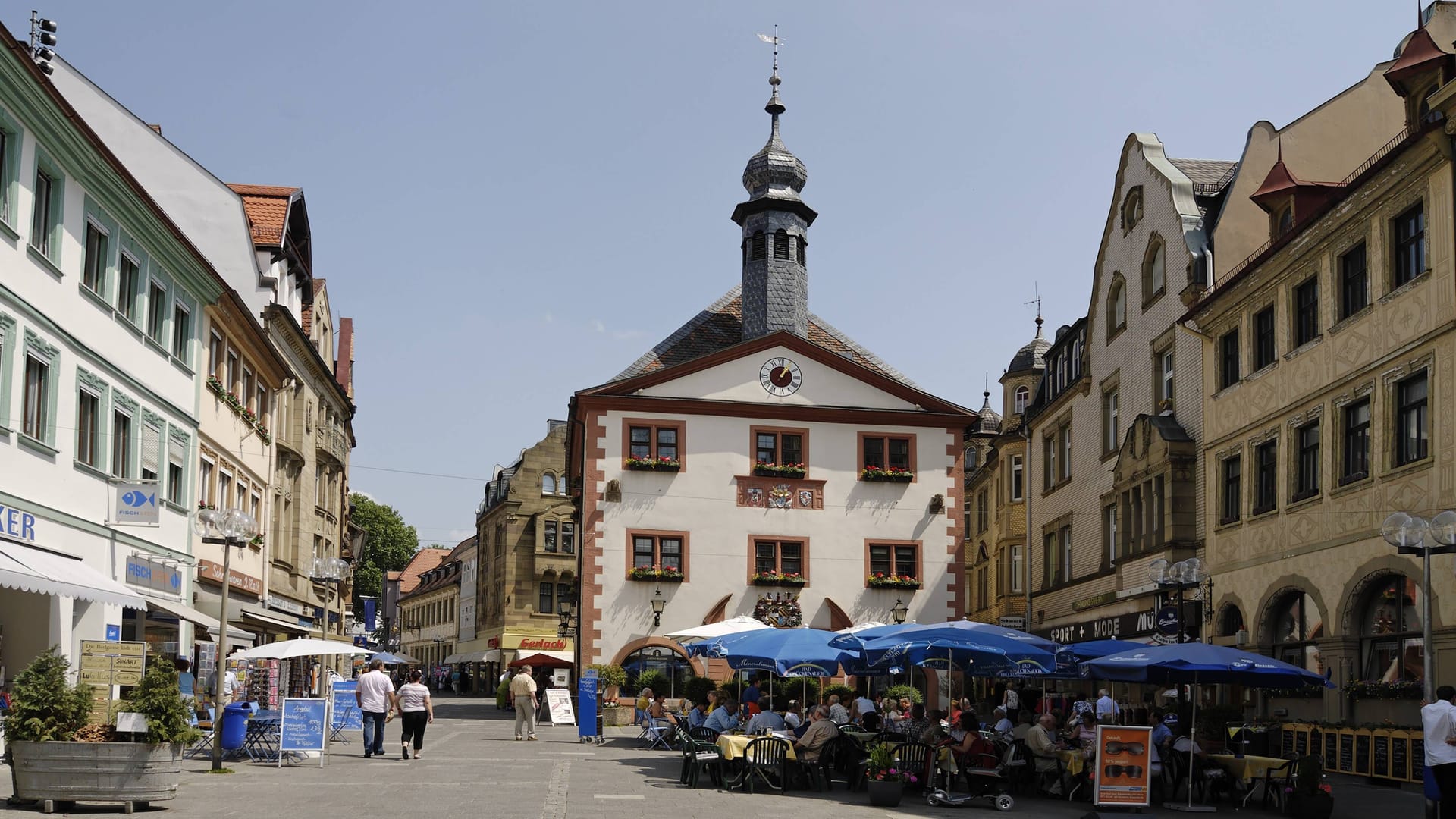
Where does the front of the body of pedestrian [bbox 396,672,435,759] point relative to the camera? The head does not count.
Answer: away from the camera

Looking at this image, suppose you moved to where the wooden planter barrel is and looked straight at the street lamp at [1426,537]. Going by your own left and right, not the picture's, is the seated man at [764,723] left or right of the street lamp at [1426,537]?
left

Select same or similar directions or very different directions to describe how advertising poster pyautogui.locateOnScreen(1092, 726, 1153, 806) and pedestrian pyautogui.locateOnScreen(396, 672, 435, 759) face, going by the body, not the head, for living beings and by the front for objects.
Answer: very different directions

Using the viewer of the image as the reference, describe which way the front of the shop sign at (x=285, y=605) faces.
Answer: facing the viewer and to the right of the viewer

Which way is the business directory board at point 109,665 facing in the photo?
toward the camera

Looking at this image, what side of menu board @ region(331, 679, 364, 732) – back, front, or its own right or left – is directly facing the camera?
front

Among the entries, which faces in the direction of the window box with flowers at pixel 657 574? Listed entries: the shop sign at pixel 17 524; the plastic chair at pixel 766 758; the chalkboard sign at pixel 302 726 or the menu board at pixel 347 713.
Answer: the plastic chair

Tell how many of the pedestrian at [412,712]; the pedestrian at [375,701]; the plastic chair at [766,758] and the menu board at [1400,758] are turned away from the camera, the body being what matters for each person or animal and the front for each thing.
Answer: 3

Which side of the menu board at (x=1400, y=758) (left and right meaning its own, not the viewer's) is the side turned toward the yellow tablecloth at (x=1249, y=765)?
front

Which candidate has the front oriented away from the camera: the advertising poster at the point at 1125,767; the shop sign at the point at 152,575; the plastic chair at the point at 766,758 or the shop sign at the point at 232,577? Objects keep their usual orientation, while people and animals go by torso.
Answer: the plastic chair

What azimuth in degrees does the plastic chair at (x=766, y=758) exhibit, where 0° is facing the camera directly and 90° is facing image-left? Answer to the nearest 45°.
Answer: approximately 180°

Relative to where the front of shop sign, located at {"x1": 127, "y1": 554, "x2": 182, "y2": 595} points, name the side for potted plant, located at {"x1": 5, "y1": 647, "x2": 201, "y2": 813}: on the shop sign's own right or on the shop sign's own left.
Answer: on the shop sign's own right

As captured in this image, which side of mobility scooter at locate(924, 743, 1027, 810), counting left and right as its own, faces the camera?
left
